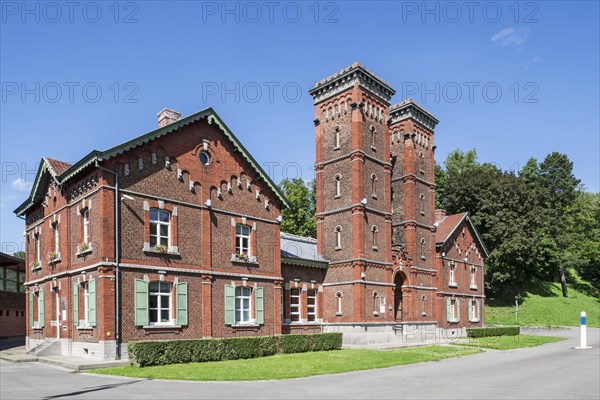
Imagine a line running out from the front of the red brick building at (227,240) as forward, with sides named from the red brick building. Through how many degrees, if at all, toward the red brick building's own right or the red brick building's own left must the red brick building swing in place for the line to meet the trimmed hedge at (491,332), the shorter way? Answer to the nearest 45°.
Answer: approximately 90° to the red brick building's own left

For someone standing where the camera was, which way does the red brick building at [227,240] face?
facing the viewer and to the right of the viewer
